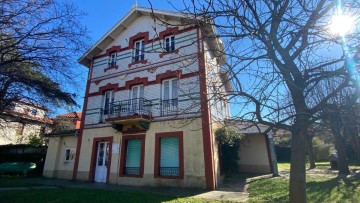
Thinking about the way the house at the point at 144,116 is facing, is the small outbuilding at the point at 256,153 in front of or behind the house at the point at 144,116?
behind

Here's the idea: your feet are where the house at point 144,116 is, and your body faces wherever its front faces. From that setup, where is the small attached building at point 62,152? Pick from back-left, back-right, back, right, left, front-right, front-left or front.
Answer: right

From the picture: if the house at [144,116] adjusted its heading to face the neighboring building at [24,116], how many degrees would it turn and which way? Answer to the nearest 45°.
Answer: approximately 45° to its right

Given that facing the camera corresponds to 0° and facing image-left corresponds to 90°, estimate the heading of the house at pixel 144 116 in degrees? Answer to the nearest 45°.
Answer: approximately 45°
